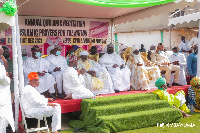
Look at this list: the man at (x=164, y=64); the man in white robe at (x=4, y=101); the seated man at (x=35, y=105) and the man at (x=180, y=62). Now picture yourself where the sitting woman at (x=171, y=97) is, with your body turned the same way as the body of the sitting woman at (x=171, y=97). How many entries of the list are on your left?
2

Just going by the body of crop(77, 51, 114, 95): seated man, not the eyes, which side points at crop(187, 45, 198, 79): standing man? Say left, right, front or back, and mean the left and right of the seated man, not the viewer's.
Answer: left

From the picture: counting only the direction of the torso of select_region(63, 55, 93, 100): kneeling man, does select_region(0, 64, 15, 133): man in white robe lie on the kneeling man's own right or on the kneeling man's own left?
on the kneeling man's own right

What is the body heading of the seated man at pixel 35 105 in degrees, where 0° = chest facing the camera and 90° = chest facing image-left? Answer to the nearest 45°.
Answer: approximately 270°

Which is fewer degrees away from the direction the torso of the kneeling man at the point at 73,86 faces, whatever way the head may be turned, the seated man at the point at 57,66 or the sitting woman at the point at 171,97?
the sitting woman
